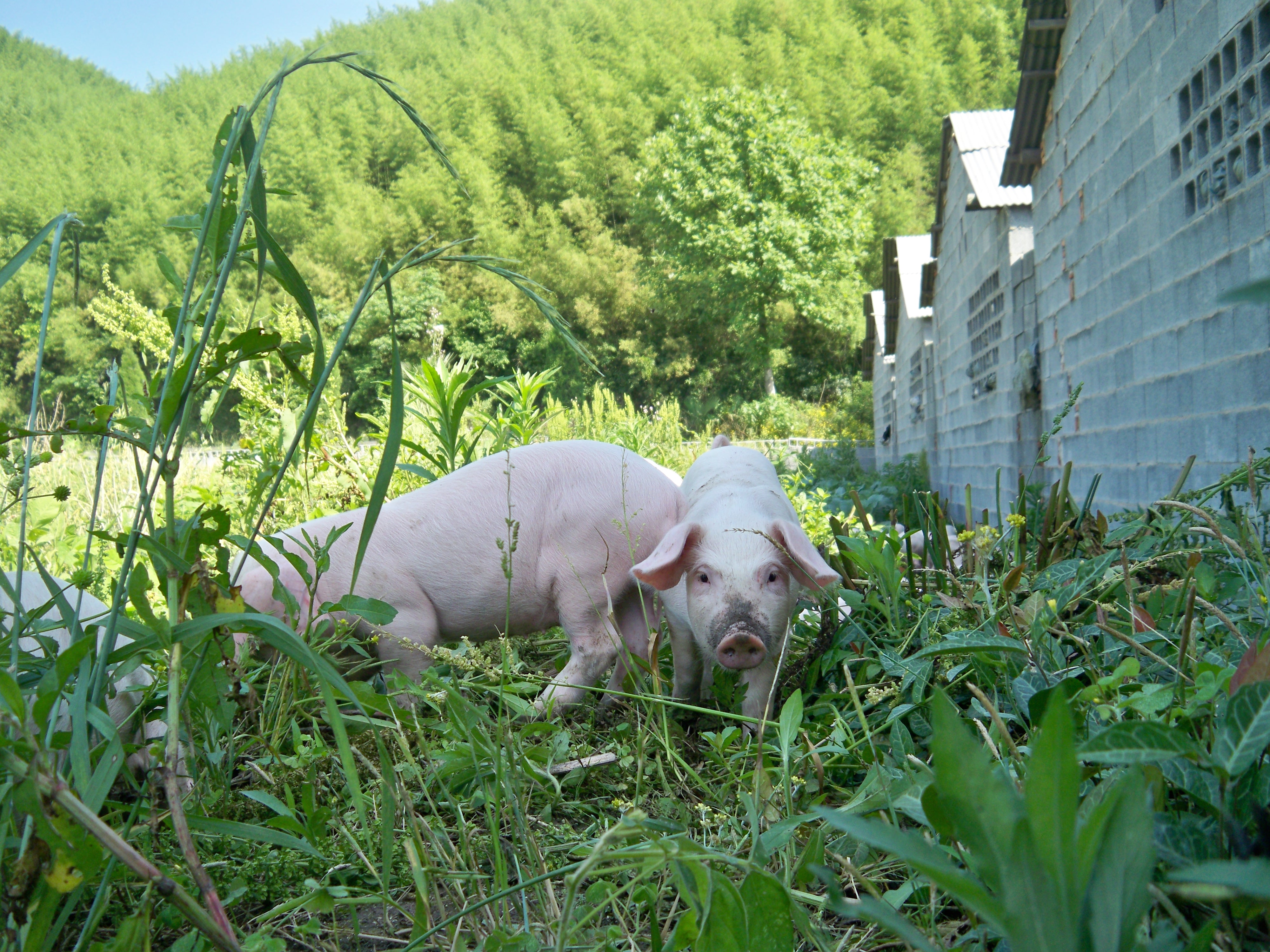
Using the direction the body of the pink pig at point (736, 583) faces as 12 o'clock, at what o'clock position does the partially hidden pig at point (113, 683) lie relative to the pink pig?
The partially hidden pig is roughly at 2 o'clock from the pink pig.

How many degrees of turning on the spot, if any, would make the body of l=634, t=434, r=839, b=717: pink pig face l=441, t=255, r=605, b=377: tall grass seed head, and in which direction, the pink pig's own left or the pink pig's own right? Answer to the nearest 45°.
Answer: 0° — it already faces it

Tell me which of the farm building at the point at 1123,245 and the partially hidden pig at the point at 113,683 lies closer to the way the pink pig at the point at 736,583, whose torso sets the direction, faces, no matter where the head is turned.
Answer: the partially hidden pig

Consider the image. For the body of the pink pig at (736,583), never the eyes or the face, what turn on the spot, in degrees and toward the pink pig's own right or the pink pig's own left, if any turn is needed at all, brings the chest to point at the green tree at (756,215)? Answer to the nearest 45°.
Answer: approximately 180°

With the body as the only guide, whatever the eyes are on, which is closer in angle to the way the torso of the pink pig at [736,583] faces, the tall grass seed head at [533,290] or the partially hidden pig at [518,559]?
the tall grass seed head
